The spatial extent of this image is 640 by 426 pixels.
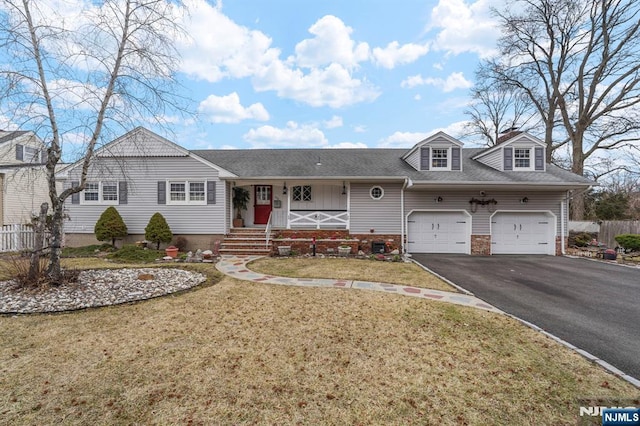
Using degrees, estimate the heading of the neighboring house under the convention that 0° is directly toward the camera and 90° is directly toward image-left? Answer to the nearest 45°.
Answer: approximately 0°

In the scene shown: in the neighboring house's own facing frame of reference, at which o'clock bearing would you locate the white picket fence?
The white picket fence is roughly at 12 o'clock from the neighboring house.

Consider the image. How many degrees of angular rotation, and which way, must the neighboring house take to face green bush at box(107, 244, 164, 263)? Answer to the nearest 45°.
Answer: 0° — it already faces it

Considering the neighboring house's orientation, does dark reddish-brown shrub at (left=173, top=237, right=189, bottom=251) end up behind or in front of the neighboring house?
in front

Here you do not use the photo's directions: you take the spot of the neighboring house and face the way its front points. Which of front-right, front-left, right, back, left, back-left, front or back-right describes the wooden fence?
front-left

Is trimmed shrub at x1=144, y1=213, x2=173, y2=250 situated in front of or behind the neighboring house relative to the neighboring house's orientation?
in front

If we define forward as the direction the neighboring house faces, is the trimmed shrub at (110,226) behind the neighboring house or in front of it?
in front
